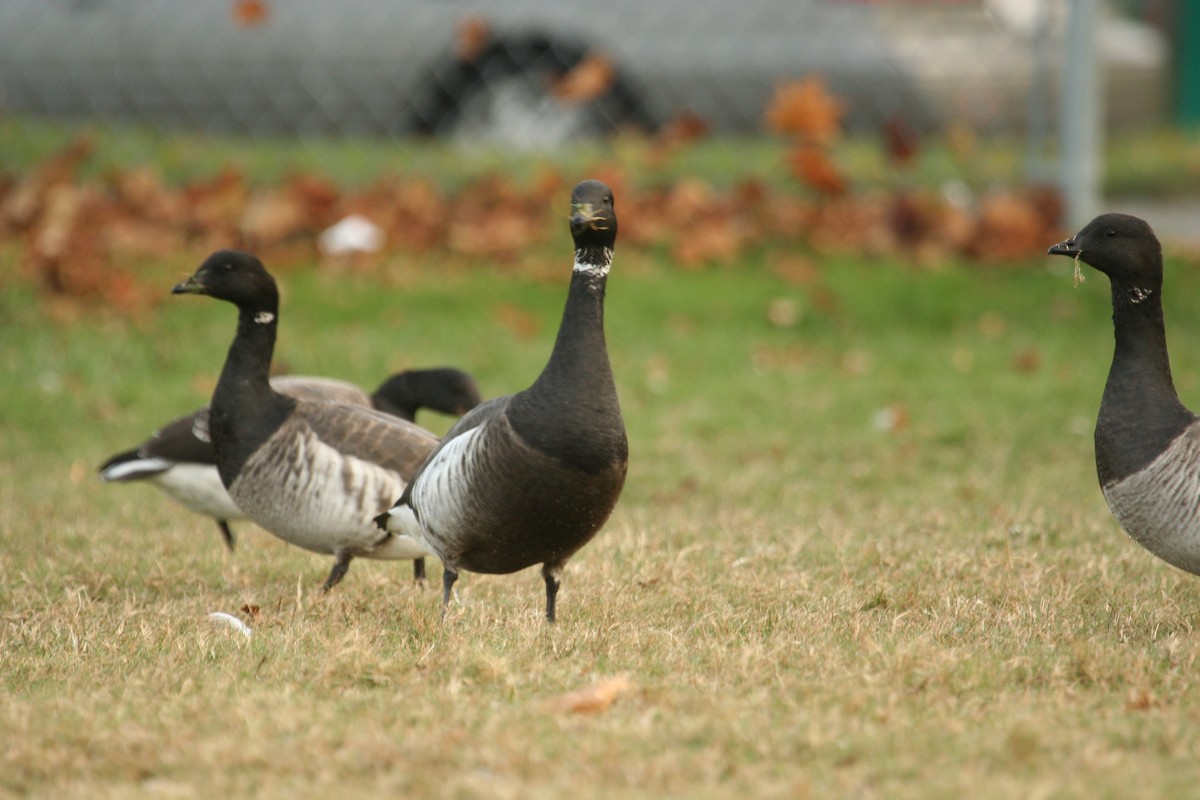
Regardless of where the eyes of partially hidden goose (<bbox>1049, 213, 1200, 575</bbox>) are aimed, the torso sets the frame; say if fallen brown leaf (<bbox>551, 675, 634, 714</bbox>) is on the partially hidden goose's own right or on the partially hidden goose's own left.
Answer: on the partially hidden goose's own left

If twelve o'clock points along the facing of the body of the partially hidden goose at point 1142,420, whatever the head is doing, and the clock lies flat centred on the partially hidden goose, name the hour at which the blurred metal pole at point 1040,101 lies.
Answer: The blurred metal pole is roughly at 3 o'clock from the partially hidden goose.

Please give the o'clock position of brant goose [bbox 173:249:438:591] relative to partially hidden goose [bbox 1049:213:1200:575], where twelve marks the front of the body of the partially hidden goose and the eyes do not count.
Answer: The brant goose is roughly at 12 o'clock from the partially hidden goose.

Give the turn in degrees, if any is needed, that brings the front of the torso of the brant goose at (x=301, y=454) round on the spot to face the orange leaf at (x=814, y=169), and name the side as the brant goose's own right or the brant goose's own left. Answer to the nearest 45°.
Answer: approximately 135° to the brant goose's own right

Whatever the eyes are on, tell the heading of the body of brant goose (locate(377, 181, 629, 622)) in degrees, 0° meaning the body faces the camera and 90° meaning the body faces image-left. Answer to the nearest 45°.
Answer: approximately 315°

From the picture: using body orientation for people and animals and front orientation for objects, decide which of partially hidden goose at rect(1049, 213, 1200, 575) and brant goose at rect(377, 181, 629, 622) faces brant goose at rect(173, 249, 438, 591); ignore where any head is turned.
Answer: the partially hidden goose

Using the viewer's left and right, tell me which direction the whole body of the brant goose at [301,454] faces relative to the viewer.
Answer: facing to the left of the viewer

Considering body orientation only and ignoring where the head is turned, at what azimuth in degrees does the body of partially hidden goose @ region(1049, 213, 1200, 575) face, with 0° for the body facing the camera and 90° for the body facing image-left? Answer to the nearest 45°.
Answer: approximately 90°

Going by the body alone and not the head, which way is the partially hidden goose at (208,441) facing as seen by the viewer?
to the viewer's right

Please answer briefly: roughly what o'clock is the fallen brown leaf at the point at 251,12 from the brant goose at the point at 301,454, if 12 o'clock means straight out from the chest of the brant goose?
The fallen brown leaf is roughly at 3 o'clock from the brant goose.
